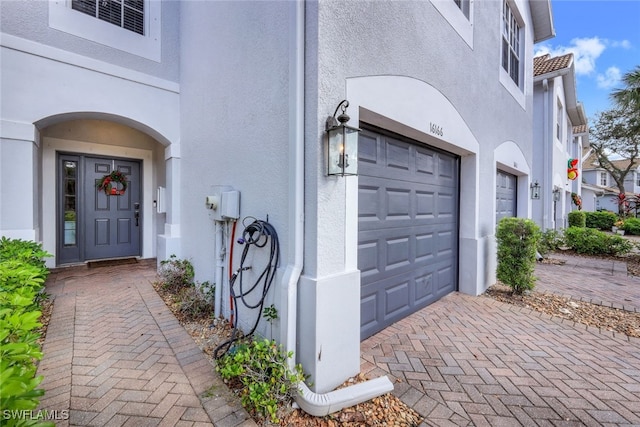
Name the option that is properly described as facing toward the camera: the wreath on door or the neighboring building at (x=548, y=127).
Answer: the wreath on door

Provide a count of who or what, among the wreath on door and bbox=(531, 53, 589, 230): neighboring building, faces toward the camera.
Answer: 1

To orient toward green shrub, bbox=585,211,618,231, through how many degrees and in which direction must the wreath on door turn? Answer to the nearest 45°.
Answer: approximately 90° to its left

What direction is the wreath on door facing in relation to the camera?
toward the camera

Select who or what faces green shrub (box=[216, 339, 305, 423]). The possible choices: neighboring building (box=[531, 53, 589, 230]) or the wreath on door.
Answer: the wreath on door

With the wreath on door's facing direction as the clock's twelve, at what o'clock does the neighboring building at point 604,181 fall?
The neighboring building is roughly at 9 o'clock from the wreath on door.

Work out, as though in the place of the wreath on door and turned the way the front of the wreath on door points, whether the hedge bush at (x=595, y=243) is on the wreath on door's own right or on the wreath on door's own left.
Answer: on the wreath on door's own left

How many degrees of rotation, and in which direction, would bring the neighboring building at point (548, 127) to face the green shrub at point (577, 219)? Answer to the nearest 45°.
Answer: approximately 90° to its left

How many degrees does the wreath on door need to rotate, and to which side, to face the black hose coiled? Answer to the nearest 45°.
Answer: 0° — it already faces it

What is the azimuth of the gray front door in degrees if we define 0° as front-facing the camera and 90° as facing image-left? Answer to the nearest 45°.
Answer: approximately 0°
